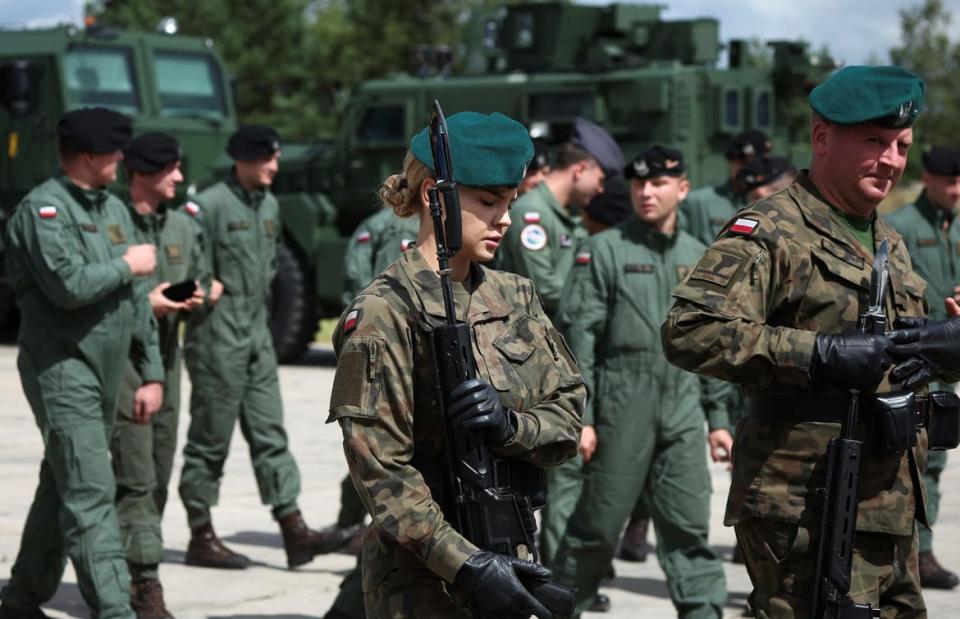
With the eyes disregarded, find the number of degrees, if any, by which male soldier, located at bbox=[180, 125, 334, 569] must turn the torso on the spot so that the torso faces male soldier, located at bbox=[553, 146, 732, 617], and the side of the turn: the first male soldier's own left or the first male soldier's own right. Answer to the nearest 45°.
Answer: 0° — they already face them

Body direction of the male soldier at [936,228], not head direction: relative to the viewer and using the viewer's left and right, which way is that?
facing the viewer and to the right of the viewer

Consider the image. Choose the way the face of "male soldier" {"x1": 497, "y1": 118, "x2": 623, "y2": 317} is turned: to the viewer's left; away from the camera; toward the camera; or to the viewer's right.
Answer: to the viewer's right

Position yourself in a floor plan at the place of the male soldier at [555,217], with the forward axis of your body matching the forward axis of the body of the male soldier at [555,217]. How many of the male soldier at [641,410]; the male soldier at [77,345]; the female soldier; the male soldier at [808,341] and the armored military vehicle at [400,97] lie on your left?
1
